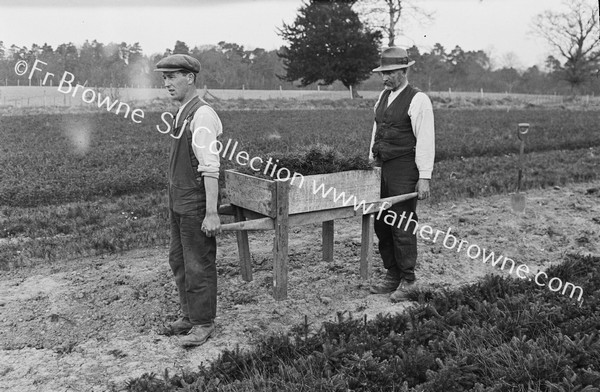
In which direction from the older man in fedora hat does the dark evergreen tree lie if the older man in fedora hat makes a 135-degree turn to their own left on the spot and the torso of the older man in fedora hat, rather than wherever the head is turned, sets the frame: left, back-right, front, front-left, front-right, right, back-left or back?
left

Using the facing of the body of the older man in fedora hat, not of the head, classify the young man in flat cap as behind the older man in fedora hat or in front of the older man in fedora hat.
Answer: in front

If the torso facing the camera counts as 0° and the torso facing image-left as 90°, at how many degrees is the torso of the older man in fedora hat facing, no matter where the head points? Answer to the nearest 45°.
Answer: approximately 45°
